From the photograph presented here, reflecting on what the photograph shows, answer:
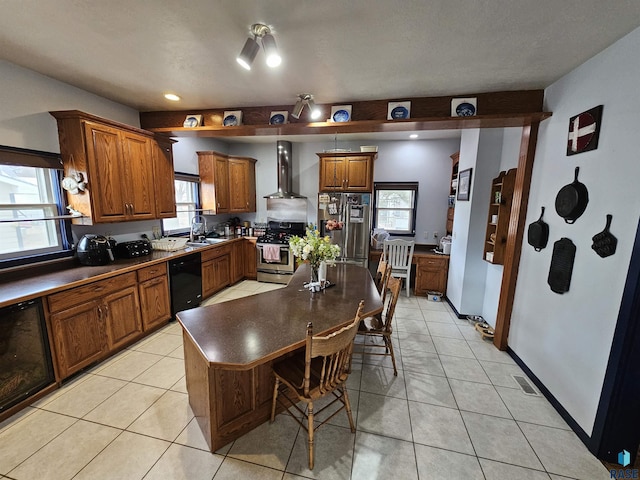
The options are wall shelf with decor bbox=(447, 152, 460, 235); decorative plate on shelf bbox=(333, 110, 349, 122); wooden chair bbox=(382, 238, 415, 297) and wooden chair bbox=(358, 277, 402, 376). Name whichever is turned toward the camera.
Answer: the decorative plate on shelf

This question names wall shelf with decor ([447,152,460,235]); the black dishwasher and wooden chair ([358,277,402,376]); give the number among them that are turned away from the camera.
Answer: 0

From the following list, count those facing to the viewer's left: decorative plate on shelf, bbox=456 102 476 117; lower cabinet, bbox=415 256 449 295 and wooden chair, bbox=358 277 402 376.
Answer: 1

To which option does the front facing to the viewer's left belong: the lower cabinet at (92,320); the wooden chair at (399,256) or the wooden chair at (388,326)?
the wooden chair at (388,326)

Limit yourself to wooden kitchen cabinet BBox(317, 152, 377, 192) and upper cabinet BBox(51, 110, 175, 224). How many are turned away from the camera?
0

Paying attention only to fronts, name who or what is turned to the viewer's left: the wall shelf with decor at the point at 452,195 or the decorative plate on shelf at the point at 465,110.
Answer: the wall shelf with decor

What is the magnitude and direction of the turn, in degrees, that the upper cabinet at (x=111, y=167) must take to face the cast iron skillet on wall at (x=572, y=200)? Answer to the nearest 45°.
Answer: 0° — it already faces it

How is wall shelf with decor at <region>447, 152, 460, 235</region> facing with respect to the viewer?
to the viewer's left

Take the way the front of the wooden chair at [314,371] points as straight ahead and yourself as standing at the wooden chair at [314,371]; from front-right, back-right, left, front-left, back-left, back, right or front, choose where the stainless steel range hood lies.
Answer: front-right

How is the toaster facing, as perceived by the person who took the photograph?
facing the viewer and to the right of the viewer

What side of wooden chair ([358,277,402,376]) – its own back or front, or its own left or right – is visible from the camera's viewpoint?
left

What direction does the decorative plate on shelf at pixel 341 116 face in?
toward the camera

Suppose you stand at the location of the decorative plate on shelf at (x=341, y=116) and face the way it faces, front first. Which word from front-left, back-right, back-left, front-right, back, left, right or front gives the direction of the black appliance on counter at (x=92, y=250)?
right

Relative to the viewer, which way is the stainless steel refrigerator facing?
toward the camera

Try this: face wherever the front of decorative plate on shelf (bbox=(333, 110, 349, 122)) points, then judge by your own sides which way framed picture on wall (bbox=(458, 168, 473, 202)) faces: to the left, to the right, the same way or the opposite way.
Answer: to the right

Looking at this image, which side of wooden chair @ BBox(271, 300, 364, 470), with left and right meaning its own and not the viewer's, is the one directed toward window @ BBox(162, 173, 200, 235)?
front
